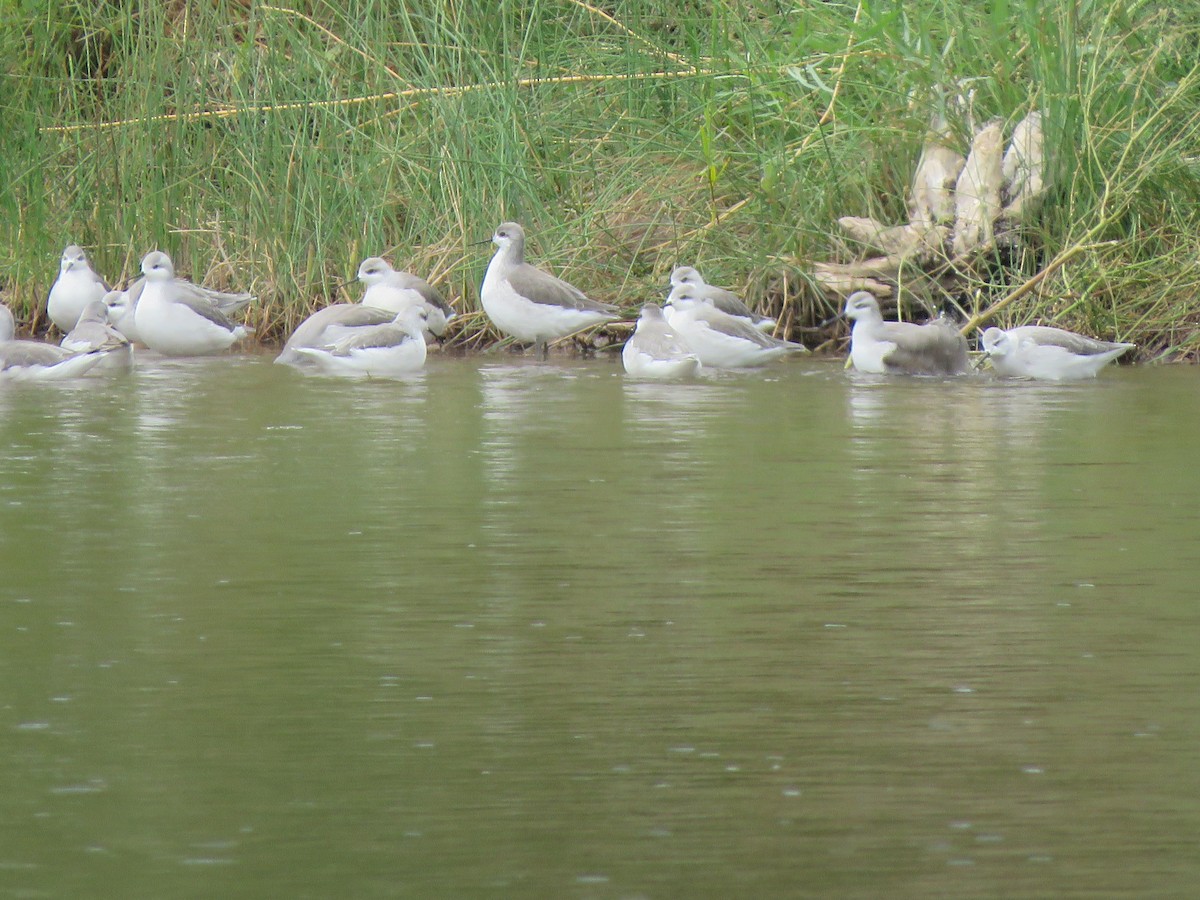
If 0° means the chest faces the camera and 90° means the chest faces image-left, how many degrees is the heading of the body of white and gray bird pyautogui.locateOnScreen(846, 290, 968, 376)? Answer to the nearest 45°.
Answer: approximately 90°

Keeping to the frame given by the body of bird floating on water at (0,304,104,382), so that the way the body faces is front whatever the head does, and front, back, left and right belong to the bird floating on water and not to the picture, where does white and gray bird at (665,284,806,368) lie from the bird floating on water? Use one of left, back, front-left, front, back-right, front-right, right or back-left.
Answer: back

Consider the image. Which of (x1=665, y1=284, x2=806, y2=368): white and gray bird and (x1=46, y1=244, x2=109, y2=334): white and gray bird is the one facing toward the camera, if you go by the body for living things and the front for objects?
(x1=46, y1=244, x2=109, y2=334): white and gray bird

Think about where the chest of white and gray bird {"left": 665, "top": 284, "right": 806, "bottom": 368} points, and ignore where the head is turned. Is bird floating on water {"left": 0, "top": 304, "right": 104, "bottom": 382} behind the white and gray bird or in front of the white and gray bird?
in front

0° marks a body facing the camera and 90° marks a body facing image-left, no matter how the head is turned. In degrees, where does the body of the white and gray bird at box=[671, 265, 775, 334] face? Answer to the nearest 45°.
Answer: approximately 90°

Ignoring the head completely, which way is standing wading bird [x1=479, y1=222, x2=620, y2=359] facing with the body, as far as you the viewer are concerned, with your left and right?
facing to the left of the viewer

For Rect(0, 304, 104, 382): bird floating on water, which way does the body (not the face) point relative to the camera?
to the viewer's left

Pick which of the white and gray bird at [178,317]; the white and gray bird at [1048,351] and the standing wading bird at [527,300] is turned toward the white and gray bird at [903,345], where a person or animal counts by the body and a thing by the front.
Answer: the white and gray bird at [1048,351]

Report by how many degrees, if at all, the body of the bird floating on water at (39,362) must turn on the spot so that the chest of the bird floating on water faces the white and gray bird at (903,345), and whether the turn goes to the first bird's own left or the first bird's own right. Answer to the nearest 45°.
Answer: approximately 180°

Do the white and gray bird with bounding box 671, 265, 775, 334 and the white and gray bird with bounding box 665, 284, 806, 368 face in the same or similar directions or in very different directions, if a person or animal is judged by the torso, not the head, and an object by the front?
same or similar directions

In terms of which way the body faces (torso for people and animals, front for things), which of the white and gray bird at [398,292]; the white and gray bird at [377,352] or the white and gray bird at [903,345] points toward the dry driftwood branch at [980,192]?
the white and gray bird at [377,352]

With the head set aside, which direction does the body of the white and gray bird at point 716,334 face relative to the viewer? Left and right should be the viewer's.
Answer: facing to the left of the viewer

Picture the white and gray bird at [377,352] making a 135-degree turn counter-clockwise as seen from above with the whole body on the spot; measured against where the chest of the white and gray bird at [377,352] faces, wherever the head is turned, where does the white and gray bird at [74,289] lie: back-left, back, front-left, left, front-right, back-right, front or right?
front

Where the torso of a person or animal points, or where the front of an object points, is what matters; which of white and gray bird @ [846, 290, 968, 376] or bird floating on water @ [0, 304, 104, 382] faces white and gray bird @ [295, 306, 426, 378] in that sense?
white and gray bird @ [846, 290, 968, 376]

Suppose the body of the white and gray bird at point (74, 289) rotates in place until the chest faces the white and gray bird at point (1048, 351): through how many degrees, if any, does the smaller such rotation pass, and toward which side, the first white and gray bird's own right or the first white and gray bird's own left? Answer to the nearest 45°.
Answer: approximately 45° to the first white and gray bird's own left

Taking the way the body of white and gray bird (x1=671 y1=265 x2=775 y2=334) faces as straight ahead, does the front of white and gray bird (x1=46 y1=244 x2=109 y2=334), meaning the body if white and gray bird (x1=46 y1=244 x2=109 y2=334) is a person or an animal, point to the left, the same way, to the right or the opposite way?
to the left

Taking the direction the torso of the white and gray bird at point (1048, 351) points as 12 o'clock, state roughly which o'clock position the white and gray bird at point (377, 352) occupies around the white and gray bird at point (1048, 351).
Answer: the white and gray bird at point (377, 352) is roughly at 12 o'clock from the white and gray bird at point (1048, 351).
